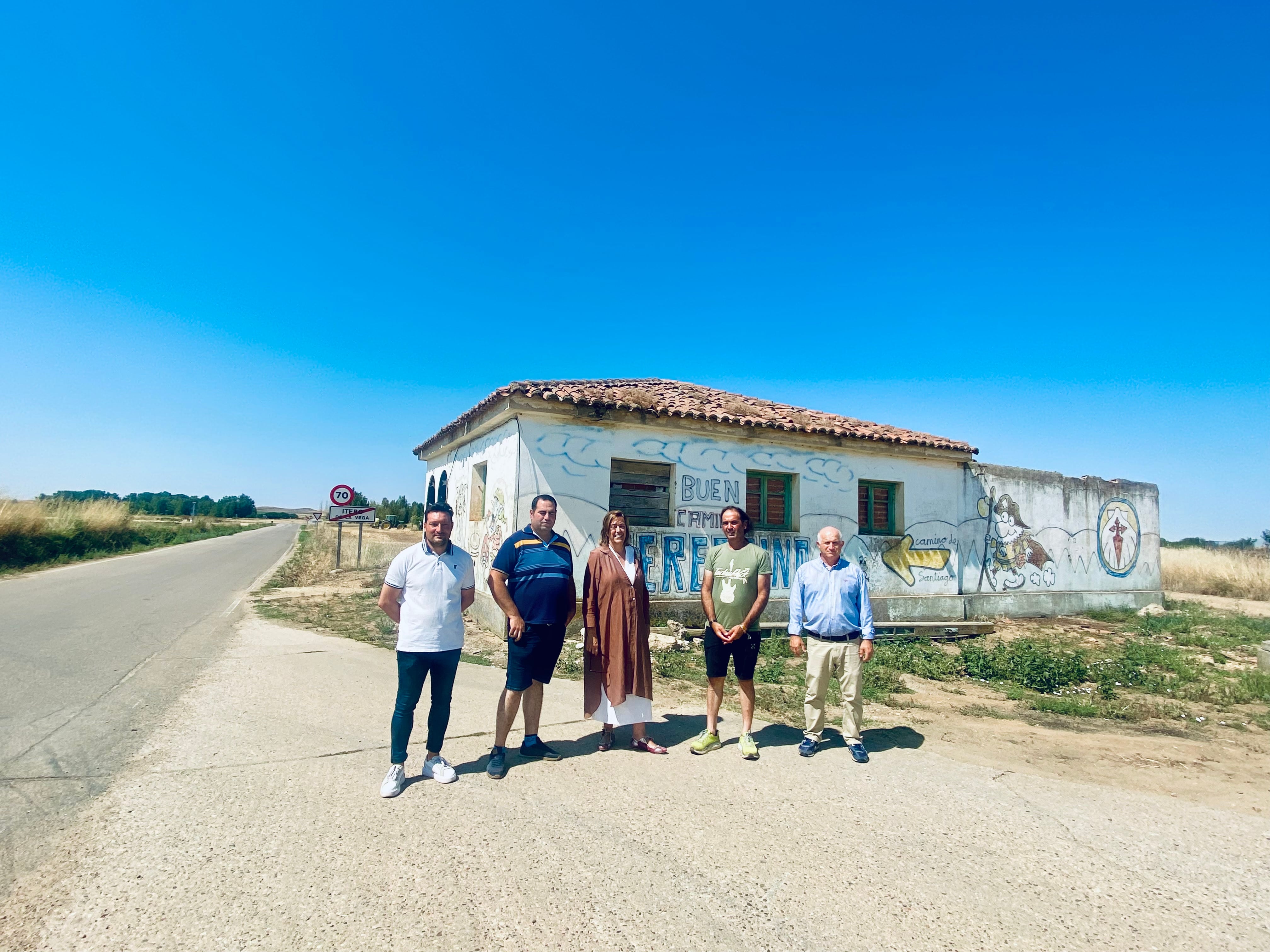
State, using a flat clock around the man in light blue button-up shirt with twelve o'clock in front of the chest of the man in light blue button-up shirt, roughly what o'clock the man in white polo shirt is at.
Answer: The man in white polo shirt is roughly at 2 o'clock from the man in light blue button-up shirt.

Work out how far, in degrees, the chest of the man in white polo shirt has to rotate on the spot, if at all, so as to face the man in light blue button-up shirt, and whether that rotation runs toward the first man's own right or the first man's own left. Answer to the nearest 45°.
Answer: approximately 90° to the first man's own left

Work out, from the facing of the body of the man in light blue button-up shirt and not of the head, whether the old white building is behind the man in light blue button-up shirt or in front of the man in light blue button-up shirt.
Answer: behind

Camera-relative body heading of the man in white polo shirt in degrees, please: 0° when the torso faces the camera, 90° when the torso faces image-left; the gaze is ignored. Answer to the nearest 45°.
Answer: approximately 0°

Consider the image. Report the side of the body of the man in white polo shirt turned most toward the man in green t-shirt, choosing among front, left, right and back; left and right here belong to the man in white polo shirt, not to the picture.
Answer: left

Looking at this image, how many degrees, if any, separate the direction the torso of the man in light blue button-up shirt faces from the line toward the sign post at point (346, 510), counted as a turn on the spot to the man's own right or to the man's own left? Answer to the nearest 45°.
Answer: approximately 135° to the man's own right

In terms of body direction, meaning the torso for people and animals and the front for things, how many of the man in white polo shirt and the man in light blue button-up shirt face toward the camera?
2

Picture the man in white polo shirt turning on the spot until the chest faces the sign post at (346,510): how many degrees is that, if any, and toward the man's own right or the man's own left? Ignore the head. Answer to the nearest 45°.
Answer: approximately 180°

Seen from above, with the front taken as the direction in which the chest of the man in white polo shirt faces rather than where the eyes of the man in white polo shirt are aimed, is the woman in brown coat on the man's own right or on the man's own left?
on the man's own left
